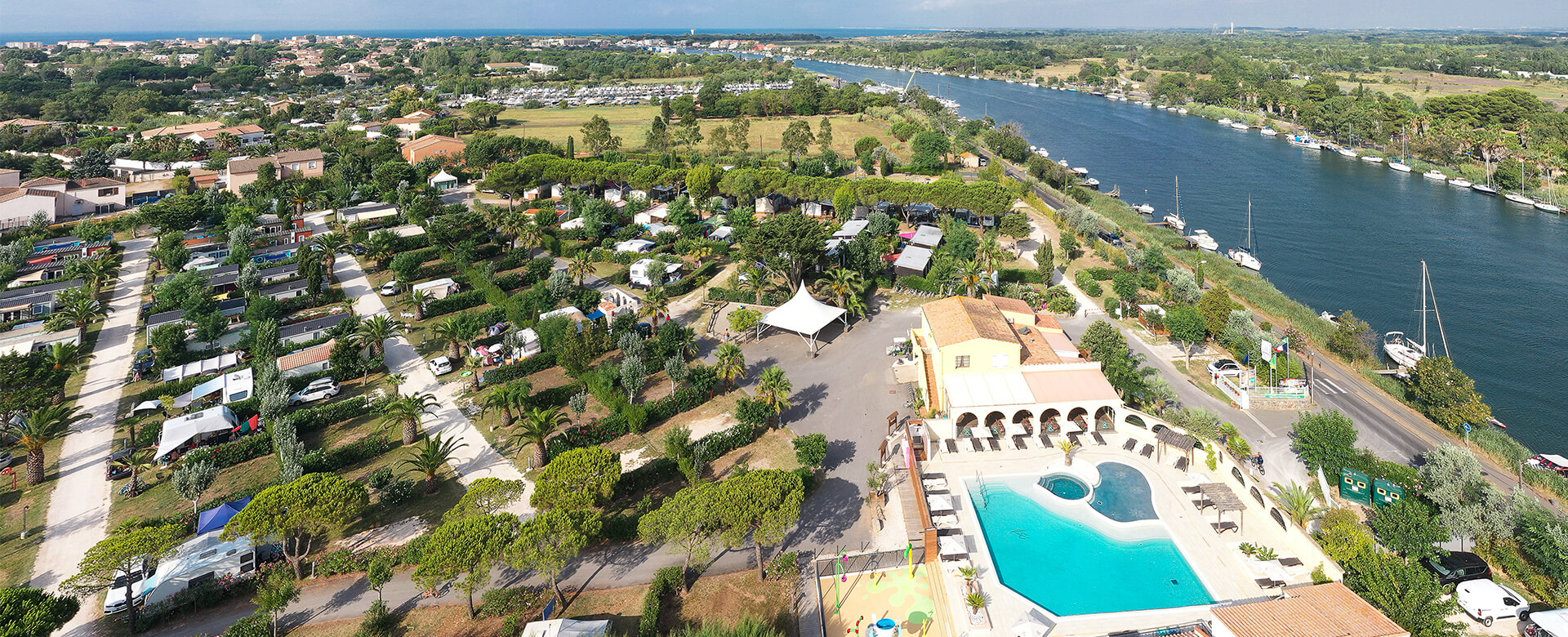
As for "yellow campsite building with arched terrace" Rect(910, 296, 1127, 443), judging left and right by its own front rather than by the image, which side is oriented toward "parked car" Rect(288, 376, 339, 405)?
right

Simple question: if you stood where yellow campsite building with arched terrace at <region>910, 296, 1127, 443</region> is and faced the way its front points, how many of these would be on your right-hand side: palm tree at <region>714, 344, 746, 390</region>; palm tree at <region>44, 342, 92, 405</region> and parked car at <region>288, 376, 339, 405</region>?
3

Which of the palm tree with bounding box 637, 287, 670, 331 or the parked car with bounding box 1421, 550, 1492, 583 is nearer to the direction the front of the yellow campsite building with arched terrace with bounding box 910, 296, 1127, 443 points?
the parked car

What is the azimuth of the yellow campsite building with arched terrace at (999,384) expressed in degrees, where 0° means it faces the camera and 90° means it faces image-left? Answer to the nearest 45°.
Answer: approximately 0°
